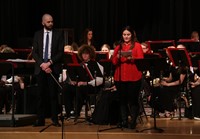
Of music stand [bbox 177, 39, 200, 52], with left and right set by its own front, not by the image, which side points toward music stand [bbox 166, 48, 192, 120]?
back

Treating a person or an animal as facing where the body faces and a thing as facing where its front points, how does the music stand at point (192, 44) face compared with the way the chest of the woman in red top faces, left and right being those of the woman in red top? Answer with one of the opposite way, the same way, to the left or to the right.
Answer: the opposite way

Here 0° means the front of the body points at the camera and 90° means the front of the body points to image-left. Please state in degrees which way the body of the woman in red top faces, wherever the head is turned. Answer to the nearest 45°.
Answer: approximately 0°

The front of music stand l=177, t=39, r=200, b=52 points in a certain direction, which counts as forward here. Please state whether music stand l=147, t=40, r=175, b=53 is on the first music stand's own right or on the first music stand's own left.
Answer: on the first music stand's own left

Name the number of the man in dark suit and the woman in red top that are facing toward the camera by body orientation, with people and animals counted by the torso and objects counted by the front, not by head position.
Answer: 2

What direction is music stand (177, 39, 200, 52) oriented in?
away from the camera

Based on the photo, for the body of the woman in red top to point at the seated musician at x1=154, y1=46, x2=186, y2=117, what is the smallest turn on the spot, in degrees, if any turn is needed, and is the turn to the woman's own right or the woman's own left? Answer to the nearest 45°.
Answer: approximately 135° to the woman's own left
